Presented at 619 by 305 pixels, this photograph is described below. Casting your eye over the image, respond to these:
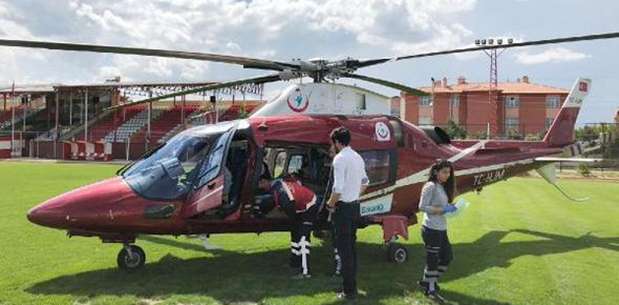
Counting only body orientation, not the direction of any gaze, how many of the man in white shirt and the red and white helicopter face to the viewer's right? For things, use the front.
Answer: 0

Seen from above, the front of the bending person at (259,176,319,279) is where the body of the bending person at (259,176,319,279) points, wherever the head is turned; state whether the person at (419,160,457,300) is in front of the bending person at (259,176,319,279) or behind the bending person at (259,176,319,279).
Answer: behind

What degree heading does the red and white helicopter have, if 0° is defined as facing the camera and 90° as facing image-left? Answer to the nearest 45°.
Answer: approximately 45°

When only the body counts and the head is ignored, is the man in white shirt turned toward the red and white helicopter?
yes

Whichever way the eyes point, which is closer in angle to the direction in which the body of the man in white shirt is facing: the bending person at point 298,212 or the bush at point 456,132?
the bending person

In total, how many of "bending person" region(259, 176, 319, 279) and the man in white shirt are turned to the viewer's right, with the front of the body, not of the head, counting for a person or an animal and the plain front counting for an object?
0

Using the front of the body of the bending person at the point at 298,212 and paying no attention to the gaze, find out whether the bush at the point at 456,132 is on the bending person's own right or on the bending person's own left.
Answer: on the bending person's own right

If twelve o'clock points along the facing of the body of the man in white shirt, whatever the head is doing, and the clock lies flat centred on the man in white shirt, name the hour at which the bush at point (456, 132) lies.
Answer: The bush is roughly at 2 o'clock from the man in white shirt.

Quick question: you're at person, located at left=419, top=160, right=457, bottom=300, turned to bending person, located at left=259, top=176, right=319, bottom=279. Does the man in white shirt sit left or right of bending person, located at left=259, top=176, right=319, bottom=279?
left

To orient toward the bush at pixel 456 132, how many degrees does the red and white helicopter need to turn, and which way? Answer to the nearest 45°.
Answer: approximately 135° to its right

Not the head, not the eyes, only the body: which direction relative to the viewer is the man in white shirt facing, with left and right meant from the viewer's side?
facing away from the viewer and to the left of the viewer
